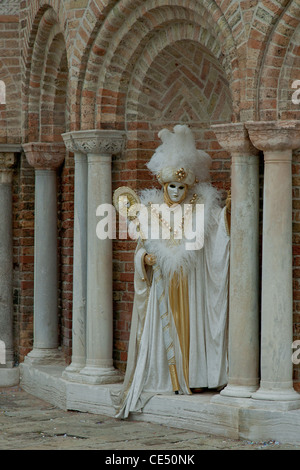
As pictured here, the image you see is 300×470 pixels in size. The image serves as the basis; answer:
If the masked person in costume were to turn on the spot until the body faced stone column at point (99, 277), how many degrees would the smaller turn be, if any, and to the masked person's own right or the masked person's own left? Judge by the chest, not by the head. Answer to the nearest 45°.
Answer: approximately 135° to the masked person's own right

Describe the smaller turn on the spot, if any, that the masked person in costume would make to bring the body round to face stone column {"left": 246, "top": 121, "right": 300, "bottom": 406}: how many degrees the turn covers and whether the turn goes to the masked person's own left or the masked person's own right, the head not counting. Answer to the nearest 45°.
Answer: approximately 45° to the masked person's own left

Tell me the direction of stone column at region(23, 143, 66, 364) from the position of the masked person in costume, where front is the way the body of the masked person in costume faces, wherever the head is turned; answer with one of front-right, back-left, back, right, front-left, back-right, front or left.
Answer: back-right

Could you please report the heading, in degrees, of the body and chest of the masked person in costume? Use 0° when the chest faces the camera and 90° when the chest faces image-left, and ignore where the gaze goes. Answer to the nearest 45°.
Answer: approximately 0°

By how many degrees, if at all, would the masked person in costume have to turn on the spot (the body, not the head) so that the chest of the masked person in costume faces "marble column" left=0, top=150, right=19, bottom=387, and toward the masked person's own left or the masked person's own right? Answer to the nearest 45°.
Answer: approximately 135° to the masked person's own right

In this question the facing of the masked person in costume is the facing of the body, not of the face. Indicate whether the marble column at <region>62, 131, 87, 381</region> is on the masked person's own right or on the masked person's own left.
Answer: on the masked person's own right
